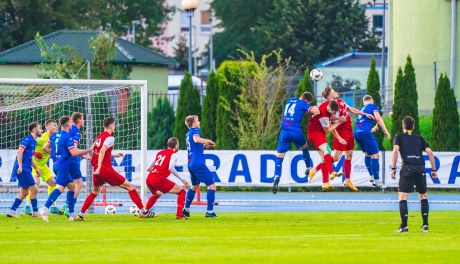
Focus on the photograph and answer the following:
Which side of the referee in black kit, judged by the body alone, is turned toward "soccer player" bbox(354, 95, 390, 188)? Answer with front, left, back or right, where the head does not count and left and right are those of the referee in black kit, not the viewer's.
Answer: front

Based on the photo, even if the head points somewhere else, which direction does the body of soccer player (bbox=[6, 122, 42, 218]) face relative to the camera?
to the viewer's right

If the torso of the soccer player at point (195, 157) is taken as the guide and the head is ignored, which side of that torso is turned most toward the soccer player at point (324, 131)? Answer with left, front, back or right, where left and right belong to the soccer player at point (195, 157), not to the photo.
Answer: front

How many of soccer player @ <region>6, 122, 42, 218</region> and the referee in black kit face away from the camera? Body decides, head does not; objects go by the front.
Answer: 1

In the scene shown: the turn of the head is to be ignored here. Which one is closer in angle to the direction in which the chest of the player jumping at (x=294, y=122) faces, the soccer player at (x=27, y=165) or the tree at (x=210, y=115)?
the tree

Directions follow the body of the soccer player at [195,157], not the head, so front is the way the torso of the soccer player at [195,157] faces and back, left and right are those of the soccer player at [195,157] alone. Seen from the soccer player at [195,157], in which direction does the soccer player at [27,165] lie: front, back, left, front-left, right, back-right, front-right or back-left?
back

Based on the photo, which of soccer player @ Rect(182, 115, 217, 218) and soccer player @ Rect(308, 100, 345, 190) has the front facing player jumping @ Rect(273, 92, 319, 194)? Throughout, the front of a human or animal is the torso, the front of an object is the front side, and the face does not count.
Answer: soccer player @ Rect(182, 115, 217, 218)

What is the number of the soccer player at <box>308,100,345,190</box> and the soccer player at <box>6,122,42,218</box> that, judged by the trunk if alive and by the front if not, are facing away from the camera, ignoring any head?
0
